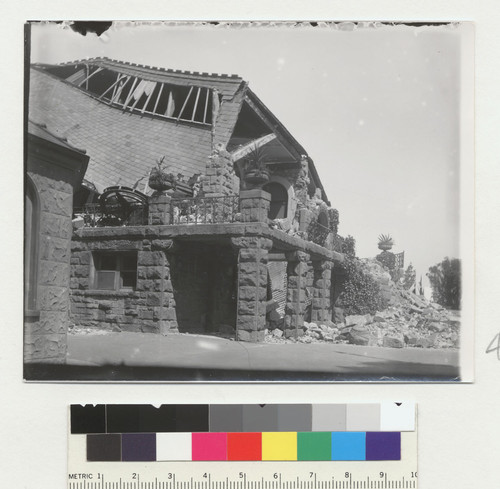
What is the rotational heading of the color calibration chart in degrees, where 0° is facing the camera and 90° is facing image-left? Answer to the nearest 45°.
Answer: approximately 0°
